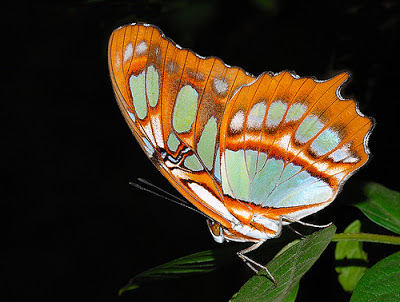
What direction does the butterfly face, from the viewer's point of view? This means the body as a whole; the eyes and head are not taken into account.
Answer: to the viewer's left
